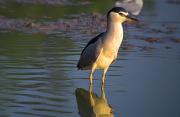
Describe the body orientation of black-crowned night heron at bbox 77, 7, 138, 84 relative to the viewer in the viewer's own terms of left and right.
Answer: facing the viewer and to the right of the viewer

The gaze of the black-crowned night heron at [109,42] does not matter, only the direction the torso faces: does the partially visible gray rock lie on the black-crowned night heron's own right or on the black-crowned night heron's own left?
on the black-crowned night heron's own left
